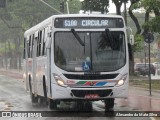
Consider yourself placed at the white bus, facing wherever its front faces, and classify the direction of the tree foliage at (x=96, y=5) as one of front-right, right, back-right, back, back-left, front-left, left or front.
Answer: back

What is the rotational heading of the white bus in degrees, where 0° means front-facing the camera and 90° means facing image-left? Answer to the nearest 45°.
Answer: approximately 0°
